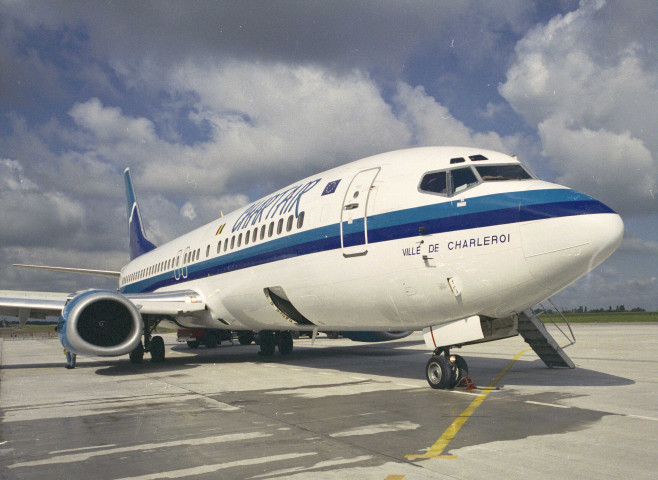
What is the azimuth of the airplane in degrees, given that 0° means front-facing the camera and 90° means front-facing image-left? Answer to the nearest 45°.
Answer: approximately 315°
